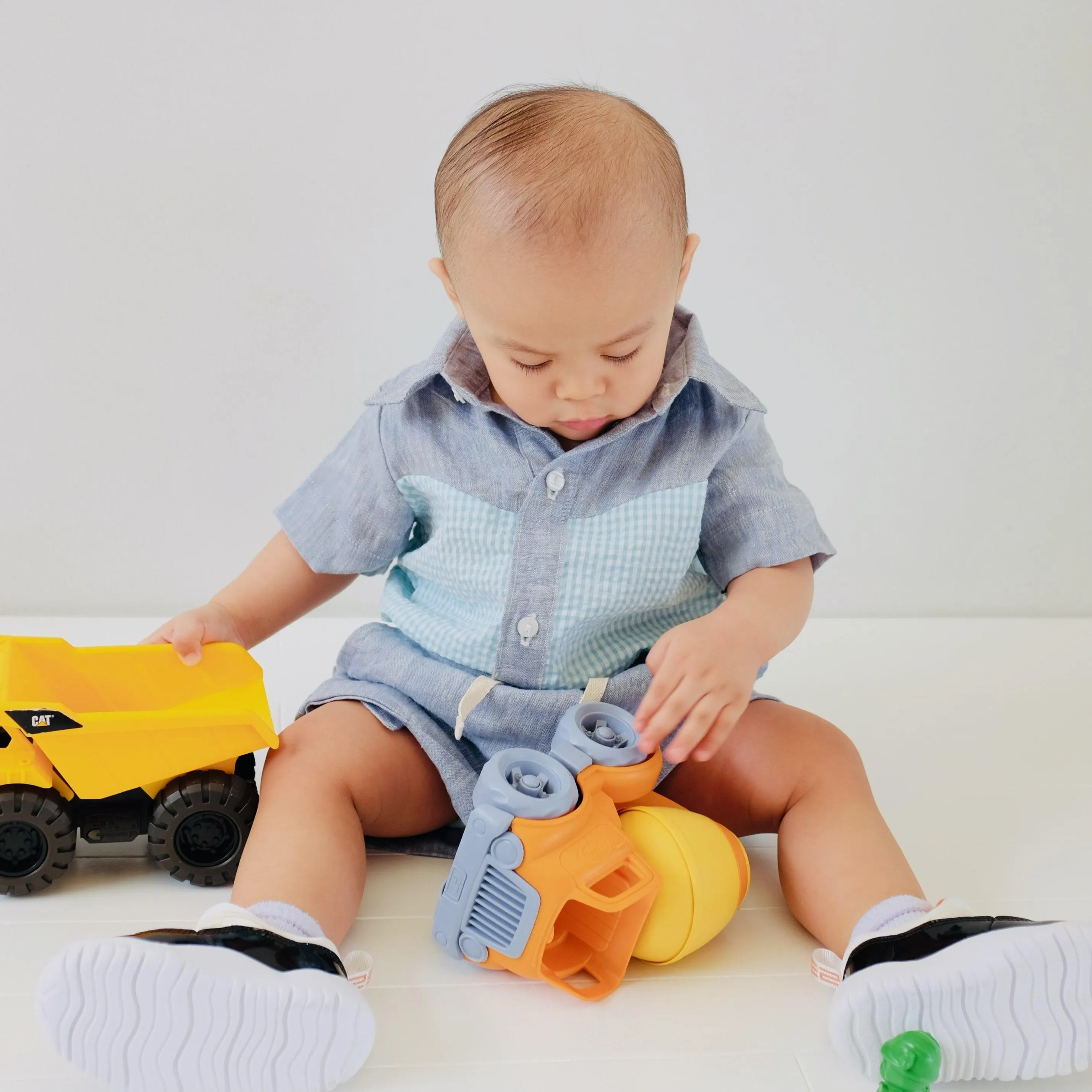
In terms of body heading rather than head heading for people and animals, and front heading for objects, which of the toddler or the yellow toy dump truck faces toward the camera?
the toddler

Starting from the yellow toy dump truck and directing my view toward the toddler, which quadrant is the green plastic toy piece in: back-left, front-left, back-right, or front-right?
front-right

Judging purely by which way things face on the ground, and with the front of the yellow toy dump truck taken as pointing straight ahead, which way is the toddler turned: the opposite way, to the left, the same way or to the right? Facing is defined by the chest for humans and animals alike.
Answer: to the left

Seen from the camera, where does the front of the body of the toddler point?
toward the camera

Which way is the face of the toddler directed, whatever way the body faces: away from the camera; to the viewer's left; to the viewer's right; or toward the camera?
toward the camera

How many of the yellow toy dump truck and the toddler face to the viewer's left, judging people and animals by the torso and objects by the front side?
1

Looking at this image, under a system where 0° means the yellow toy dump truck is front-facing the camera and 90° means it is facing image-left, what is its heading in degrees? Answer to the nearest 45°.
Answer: approximately 90°
